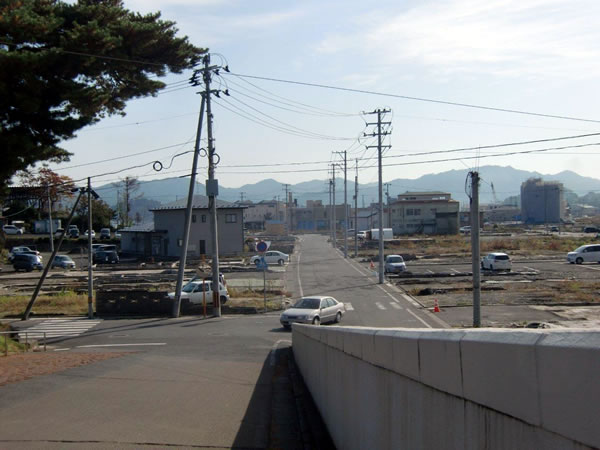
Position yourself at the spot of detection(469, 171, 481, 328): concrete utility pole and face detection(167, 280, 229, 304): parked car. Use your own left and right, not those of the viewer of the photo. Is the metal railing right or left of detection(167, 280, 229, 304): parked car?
left

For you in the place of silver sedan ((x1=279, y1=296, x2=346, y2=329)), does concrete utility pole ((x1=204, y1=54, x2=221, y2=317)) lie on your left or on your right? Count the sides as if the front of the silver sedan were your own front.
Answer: on your right

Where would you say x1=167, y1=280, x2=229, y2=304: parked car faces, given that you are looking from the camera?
facing to the left of the viewer

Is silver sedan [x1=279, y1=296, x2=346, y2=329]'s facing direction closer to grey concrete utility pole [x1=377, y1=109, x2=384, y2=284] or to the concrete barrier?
the concrete barrier

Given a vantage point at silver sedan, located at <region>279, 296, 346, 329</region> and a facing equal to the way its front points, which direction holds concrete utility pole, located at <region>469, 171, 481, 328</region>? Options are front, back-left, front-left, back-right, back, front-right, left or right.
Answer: left

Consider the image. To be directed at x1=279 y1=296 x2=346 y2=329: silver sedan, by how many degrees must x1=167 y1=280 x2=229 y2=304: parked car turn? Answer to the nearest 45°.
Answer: approximately 135° to its left

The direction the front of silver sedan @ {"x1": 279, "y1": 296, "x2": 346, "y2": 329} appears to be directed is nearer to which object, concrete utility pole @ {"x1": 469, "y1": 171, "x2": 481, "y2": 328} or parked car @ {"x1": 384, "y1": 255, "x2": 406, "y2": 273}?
the concrete utility pole

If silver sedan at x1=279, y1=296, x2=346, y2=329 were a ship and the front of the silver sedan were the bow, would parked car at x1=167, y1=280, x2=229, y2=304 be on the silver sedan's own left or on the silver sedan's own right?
on the silver sedan's own right

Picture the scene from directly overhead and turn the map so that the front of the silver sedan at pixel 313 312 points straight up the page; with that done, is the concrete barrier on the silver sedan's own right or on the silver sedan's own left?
on the silver sedan's own left

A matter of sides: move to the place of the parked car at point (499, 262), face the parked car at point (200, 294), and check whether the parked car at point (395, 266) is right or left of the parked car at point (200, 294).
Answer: right

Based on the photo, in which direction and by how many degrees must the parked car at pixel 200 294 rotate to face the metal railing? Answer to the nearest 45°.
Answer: approximately 45° to its left
